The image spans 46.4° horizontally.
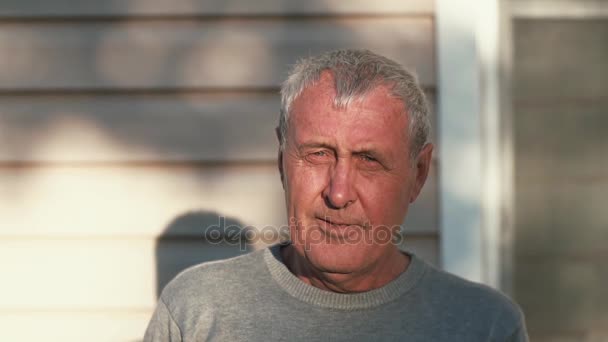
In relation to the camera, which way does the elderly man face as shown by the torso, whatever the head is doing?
toward the camera

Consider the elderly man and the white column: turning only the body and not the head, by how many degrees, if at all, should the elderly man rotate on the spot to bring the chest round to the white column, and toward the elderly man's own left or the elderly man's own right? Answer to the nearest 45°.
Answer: approximately 135° to the elderly man's own left
